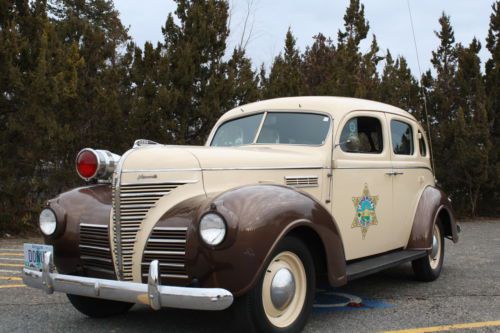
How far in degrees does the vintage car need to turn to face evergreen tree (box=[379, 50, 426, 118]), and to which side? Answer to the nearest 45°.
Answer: approximately 180°

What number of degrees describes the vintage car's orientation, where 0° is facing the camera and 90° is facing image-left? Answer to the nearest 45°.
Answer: approximately 45°

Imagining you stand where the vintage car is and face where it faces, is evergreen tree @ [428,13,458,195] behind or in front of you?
behind

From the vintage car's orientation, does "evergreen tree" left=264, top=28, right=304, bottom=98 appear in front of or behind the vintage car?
behind

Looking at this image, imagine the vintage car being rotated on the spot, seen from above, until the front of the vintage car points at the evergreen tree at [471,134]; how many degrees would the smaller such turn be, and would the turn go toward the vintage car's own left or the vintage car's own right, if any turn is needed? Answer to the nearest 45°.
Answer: approximately 180°

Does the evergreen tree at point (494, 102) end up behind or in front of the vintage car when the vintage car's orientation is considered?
behind

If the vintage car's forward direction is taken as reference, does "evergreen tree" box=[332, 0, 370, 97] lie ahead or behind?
behind

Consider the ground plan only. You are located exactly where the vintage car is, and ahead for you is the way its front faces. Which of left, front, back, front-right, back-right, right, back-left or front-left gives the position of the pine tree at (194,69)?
back-right

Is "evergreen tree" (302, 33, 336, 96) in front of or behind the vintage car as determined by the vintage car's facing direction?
behind
